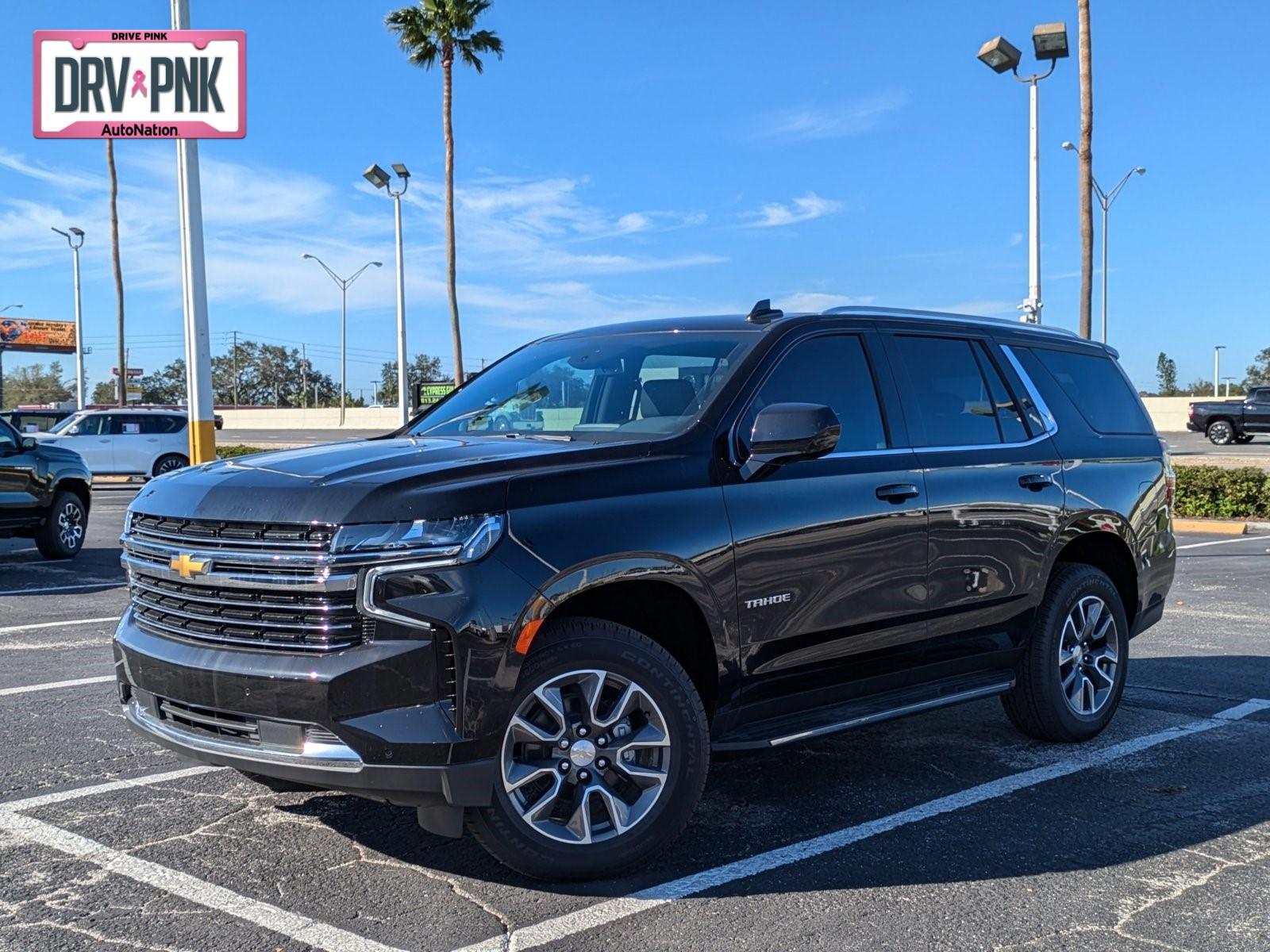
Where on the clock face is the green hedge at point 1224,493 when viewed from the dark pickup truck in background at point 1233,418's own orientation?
The green hedge is roughly at 3 o'clock from the dark pickup truck in background.

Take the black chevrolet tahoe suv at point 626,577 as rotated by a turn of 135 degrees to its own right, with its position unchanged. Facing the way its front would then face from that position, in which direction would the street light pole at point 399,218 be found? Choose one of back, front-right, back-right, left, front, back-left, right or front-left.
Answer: front

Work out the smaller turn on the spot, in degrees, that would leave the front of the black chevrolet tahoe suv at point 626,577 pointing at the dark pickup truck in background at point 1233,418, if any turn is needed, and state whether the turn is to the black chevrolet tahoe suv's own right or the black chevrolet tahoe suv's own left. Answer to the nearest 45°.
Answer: approximately 180°

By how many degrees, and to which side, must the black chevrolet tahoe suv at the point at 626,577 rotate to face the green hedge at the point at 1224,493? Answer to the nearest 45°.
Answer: approximately 180°

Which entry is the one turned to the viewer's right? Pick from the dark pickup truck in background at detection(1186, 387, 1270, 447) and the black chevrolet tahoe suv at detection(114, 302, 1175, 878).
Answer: the dark pickup truck in background

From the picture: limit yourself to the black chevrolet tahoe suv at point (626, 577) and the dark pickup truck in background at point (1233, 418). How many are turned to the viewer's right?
1

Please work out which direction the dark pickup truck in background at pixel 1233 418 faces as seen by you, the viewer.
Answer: facing to the right of the viewer
